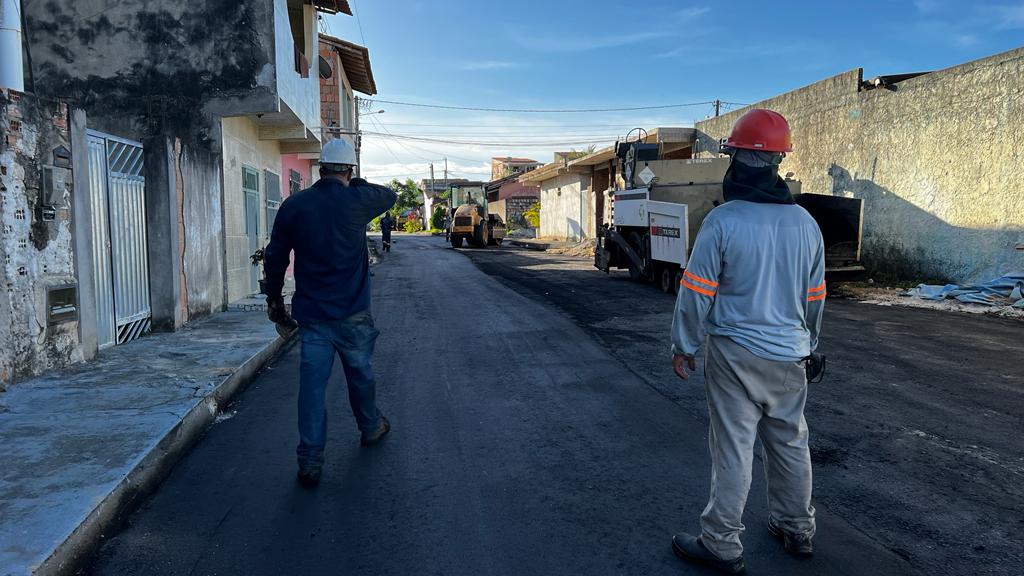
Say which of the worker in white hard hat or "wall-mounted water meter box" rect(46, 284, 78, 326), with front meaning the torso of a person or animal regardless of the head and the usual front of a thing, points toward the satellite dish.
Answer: the worker in white hard hat

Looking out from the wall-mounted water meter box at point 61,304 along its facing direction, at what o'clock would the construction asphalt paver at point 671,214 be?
The construction asphalt paver is roughly at 10 o'clock from the wall-mounted water meter box.

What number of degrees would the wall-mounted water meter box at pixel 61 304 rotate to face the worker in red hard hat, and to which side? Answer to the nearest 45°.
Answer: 0° — it already faces them

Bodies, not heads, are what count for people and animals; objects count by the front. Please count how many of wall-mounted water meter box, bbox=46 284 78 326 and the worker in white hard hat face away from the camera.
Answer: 1

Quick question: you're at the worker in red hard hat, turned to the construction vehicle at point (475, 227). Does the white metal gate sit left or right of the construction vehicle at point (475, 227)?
left

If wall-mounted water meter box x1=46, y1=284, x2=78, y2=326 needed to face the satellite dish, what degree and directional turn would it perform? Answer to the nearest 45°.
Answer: approximately 90° to its left

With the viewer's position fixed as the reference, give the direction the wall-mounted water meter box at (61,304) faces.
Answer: facing the viewer and to the right of the viewer

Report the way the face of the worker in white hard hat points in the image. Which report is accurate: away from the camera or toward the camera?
away from the camera

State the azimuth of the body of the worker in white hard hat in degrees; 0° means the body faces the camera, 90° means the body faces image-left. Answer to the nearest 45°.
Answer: approximately 180°

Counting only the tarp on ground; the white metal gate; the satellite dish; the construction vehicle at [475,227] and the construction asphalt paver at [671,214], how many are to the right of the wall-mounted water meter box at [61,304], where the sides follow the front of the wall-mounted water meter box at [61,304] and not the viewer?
0

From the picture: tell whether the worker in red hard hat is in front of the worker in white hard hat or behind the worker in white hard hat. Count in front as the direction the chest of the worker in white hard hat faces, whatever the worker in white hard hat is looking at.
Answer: behind

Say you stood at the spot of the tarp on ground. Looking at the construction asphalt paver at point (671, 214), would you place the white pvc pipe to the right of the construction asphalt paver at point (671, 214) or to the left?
left

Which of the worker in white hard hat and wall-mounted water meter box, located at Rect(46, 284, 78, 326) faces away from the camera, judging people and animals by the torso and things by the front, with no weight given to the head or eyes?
the worker in white hard hat

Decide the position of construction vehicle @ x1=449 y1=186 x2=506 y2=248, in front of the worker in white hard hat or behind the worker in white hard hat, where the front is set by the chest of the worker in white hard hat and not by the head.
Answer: in front

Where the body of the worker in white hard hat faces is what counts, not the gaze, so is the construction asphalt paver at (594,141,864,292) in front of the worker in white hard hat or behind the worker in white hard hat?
in front

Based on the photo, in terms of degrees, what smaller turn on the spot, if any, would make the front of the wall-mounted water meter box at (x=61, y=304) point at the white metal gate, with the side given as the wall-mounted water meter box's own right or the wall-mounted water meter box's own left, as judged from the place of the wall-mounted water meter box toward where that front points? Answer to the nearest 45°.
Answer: approximately 135° to the wall-mounted water meter box's own left
